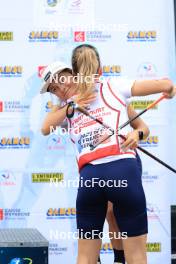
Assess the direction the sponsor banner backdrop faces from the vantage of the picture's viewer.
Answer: facing the viewer
